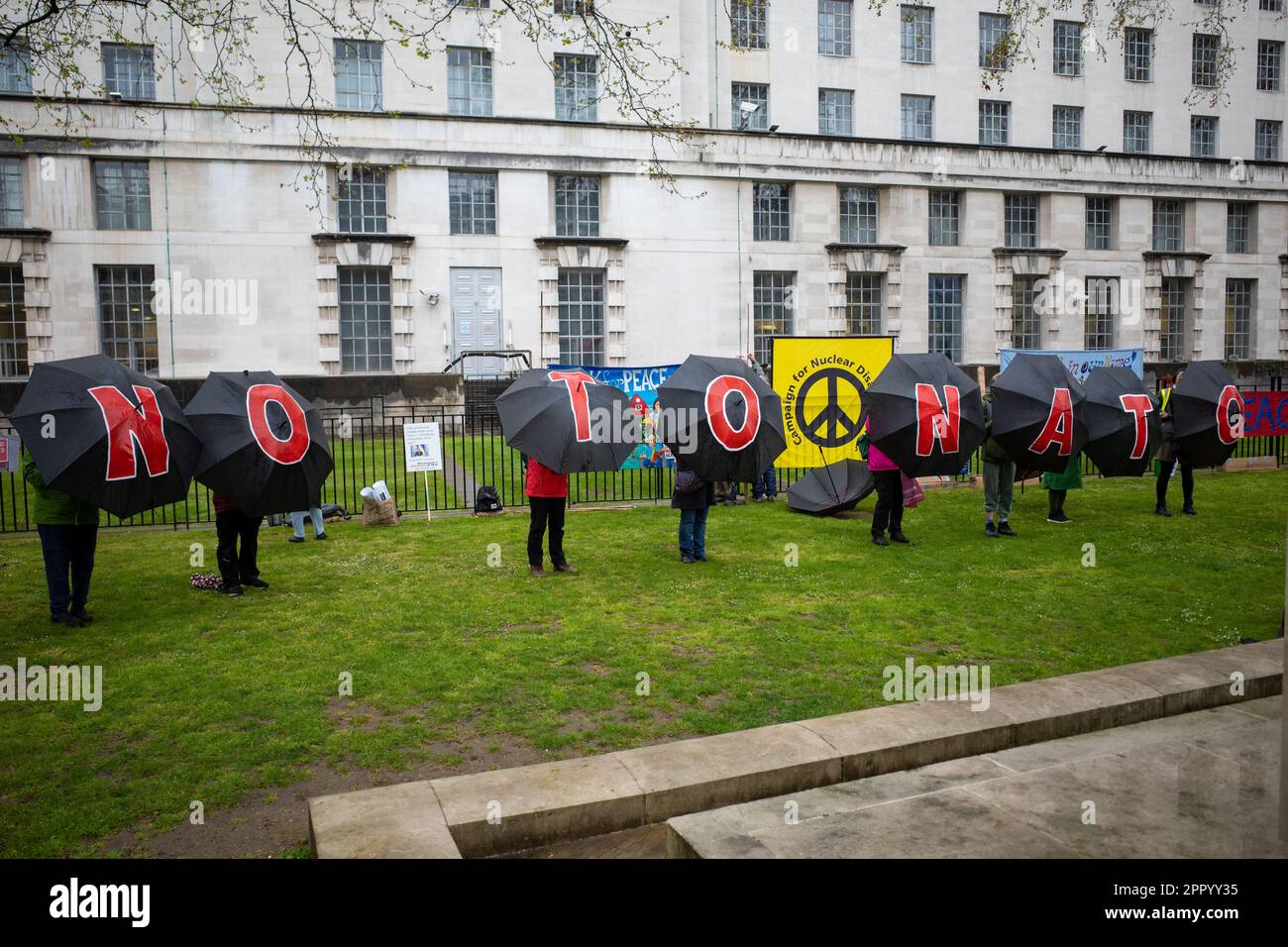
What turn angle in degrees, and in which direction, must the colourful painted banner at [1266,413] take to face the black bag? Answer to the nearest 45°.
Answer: approximately 45° to its right

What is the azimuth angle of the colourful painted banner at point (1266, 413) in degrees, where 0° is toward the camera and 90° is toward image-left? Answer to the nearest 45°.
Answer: approximately 0°

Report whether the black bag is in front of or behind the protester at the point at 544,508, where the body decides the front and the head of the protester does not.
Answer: behind

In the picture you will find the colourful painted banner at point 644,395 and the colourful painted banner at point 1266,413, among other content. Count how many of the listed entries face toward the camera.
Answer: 2

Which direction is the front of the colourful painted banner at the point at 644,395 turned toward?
toward the camera

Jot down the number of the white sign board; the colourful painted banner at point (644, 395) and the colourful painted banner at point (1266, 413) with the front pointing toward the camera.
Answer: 3

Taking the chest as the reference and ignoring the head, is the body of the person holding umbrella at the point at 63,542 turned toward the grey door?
no

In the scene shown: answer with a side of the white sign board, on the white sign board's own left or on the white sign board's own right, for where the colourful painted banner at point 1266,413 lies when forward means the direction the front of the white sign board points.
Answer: on the white sign board's own left

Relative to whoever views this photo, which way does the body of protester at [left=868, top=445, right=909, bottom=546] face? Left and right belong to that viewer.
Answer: facing the viewer and to the right of the viewer

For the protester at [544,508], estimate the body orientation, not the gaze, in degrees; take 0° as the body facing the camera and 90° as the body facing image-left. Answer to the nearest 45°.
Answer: approximately 315°

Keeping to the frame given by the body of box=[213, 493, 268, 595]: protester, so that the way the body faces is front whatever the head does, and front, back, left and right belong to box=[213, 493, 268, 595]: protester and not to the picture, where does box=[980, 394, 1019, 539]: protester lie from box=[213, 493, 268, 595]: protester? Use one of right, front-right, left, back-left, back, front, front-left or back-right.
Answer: front-left

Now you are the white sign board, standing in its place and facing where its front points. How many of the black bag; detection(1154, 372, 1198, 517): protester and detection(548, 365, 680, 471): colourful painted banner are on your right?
0

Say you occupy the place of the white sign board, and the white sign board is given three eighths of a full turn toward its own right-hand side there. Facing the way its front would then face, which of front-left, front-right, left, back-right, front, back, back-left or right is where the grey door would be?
front-right

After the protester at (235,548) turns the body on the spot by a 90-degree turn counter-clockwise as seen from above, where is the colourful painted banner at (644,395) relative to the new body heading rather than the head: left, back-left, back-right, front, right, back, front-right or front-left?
front

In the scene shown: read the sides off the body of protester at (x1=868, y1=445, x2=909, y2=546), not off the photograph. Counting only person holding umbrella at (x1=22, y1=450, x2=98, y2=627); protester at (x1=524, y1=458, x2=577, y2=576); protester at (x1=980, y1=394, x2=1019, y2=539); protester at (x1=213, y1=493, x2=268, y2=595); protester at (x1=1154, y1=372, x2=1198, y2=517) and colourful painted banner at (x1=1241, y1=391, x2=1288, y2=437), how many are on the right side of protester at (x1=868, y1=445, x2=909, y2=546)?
3

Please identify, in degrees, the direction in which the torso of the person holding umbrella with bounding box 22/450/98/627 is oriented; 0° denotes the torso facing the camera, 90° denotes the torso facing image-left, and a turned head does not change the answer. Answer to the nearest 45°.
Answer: approximately 315°
